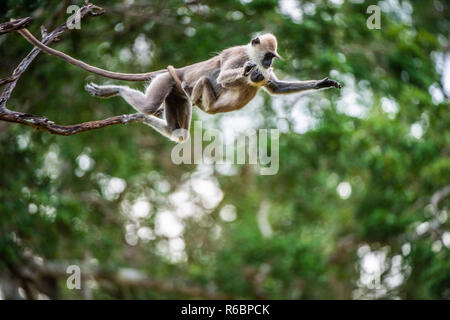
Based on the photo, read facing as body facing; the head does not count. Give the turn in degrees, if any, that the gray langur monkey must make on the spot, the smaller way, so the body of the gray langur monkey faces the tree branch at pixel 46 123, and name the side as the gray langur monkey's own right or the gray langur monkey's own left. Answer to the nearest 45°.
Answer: approximately 135° to the gray langur monkey's own right

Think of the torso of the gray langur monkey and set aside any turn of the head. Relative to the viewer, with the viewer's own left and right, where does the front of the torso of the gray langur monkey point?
facing to the right of the viewer

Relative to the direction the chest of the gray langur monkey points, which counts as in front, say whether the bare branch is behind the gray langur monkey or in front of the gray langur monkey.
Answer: behind
